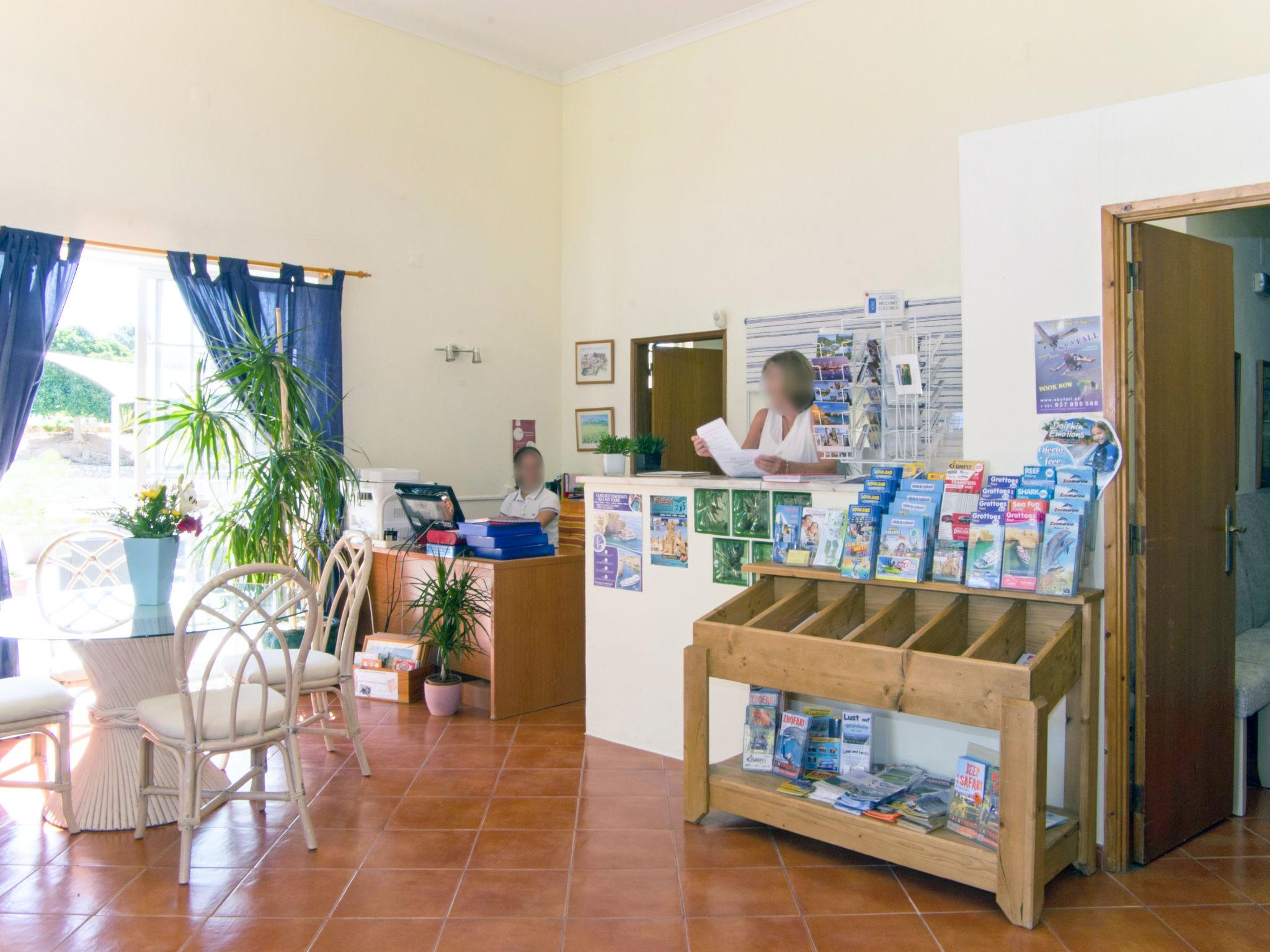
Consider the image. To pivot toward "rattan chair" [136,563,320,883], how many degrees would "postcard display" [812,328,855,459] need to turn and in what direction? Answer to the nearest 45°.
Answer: approximately 45° to its right

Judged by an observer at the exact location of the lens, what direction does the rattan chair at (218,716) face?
facing away from the viewer and to the left of the viewer

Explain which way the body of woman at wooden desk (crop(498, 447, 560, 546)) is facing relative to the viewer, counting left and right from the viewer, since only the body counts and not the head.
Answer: facing the viewer and to the left of the viewer

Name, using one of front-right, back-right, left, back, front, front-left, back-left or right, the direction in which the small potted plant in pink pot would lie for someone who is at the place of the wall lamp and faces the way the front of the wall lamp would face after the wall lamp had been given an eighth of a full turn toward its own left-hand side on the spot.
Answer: right

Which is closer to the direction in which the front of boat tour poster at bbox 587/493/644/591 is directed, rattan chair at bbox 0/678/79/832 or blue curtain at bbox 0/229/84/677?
the rattan chair

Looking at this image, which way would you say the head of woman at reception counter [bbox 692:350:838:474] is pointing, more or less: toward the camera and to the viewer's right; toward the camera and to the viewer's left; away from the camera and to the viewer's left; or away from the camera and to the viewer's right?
toward the camera and to the viewer's left

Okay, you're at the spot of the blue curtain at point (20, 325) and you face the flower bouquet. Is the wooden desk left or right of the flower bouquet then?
left

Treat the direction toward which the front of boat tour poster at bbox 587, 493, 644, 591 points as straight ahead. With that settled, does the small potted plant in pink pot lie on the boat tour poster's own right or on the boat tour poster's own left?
on the boat tour poster's own right

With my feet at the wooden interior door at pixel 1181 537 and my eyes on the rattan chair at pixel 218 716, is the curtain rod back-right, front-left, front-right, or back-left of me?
front-right

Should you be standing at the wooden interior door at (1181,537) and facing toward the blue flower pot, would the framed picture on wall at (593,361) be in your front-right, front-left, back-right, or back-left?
front-right

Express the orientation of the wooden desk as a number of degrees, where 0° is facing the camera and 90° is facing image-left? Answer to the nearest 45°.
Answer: approximately 225°

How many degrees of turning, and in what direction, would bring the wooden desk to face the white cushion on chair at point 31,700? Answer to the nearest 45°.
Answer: approximately 180°

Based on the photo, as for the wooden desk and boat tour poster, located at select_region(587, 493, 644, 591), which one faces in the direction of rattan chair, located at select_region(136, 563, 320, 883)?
the boat tour poster

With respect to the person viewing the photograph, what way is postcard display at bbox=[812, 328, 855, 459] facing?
facing the viewer

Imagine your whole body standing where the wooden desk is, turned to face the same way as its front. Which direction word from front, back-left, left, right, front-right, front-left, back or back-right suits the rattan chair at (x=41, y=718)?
back

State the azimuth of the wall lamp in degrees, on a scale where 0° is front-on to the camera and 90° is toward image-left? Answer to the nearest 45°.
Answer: approximately 315°

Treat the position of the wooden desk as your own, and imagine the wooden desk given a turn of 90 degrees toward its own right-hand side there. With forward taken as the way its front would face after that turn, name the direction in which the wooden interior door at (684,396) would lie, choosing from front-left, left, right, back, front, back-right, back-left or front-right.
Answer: left

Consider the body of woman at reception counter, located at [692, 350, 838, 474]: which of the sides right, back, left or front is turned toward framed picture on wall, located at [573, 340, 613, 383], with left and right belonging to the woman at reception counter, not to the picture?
right
